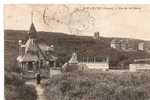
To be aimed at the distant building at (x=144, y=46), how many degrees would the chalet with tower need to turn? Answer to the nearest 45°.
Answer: approximately 90° to its left

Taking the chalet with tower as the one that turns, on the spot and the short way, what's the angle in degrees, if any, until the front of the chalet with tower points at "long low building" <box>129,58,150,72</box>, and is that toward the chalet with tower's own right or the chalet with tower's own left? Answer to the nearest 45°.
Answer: approximately 90° to the chalet with tower's own left

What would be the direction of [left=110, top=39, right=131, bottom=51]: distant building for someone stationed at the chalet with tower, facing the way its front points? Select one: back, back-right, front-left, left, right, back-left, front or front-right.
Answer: left

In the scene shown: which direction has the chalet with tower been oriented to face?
toward the camera
